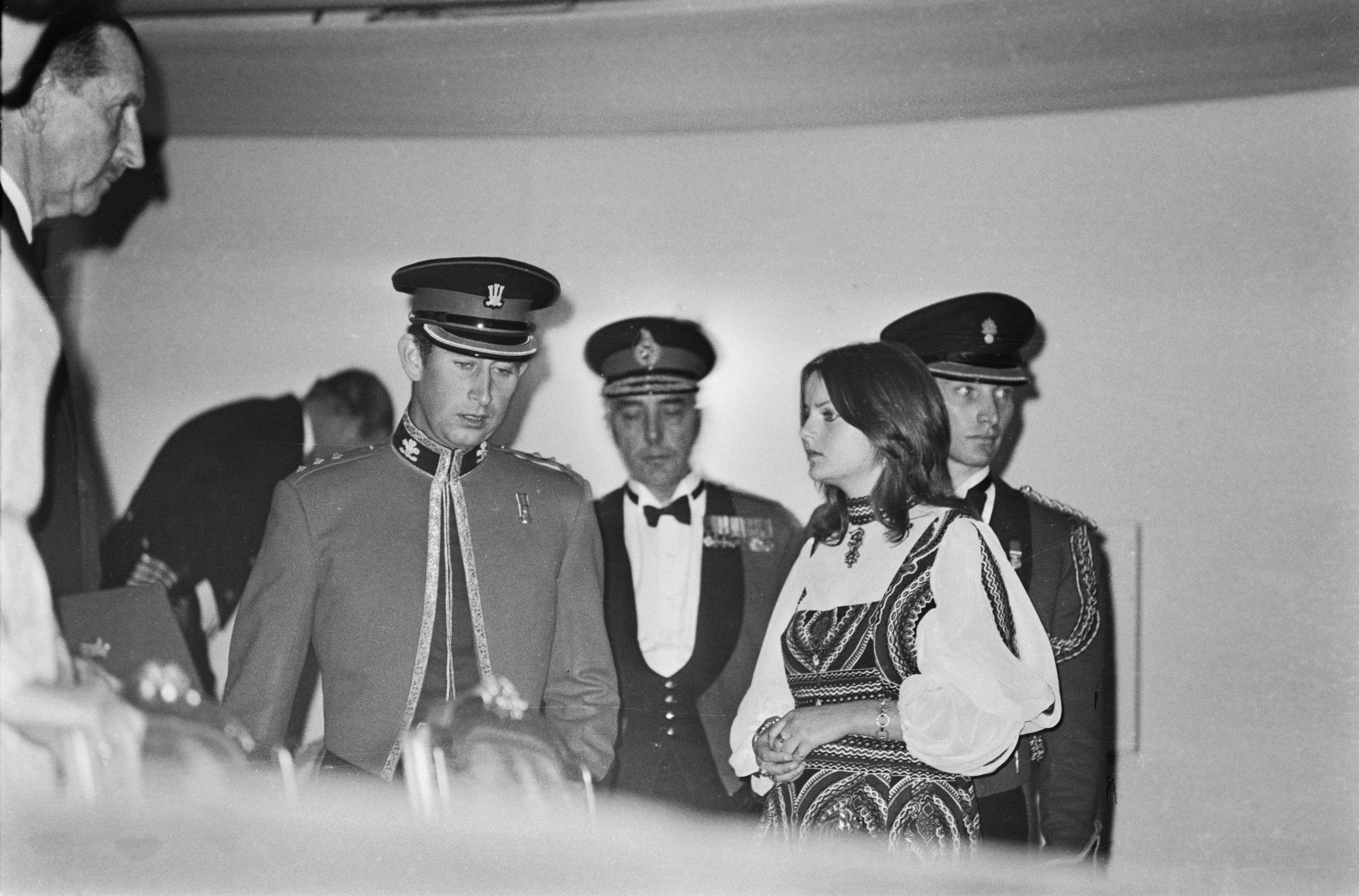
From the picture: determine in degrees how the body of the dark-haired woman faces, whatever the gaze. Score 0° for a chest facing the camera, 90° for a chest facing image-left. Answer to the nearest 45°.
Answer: approximately 45°

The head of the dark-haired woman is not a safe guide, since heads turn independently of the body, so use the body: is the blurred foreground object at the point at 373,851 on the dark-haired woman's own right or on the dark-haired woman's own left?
on the dark-haired woman's own right

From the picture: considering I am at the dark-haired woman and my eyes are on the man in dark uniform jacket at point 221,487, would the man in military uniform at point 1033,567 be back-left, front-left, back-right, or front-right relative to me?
back-right

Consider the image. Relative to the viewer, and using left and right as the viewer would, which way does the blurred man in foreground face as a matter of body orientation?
facing to the right of the viewer

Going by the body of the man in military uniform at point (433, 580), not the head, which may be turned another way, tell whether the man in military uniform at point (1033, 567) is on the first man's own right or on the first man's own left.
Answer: on the first man's own left

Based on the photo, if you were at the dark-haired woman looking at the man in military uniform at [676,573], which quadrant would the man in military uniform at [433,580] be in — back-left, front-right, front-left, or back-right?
front-left

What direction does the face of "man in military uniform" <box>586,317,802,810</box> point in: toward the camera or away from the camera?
toward the camera

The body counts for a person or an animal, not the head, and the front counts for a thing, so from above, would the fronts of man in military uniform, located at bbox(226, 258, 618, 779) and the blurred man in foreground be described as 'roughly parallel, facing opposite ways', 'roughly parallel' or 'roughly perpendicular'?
roughly perpendicular

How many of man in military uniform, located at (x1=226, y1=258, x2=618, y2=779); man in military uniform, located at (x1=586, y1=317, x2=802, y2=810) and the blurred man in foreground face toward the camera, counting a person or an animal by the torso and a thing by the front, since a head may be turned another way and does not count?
2

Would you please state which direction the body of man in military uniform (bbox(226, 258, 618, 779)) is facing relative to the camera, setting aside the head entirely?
toward the camera

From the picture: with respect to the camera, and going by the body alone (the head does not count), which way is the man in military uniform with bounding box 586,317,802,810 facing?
toward the camera
